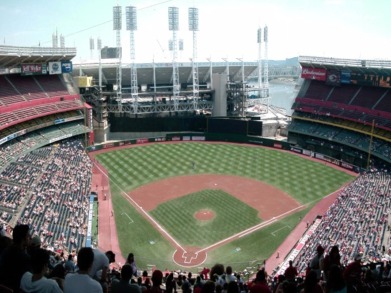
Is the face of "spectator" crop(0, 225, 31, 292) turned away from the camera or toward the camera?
away from the camera

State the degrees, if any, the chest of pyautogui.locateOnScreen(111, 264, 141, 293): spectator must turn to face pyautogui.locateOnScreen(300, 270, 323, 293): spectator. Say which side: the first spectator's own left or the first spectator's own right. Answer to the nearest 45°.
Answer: approximately 90° to the first spectator's own right

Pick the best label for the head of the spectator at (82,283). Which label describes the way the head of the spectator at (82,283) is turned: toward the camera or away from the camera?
away from the camera

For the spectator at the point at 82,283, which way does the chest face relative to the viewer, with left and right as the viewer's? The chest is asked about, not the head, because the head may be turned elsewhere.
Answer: facing away from the viewer

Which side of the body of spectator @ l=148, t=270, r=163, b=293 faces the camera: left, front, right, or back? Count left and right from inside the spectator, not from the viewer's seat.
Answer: back

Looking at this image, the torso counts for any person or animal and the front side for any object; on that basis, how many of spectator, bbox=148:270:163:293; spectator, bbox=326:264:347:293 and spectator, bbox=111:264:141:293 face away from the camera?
3

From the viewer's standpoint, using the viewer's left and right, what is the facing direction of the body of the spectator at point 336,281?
facing away from the viewer

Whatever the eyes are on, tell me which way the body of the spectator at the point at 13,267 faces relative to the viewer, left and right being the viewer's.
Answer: facing away from the viewer and to the right of the viewer

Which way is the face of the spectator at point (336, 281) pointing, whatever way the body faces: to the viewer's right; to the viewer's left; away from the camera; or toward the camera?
away from the camera

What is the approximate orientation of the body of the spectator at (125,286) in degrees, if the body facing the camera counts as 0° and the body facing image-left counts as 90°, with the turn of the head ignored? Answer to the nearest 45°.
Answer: approximately 180°
